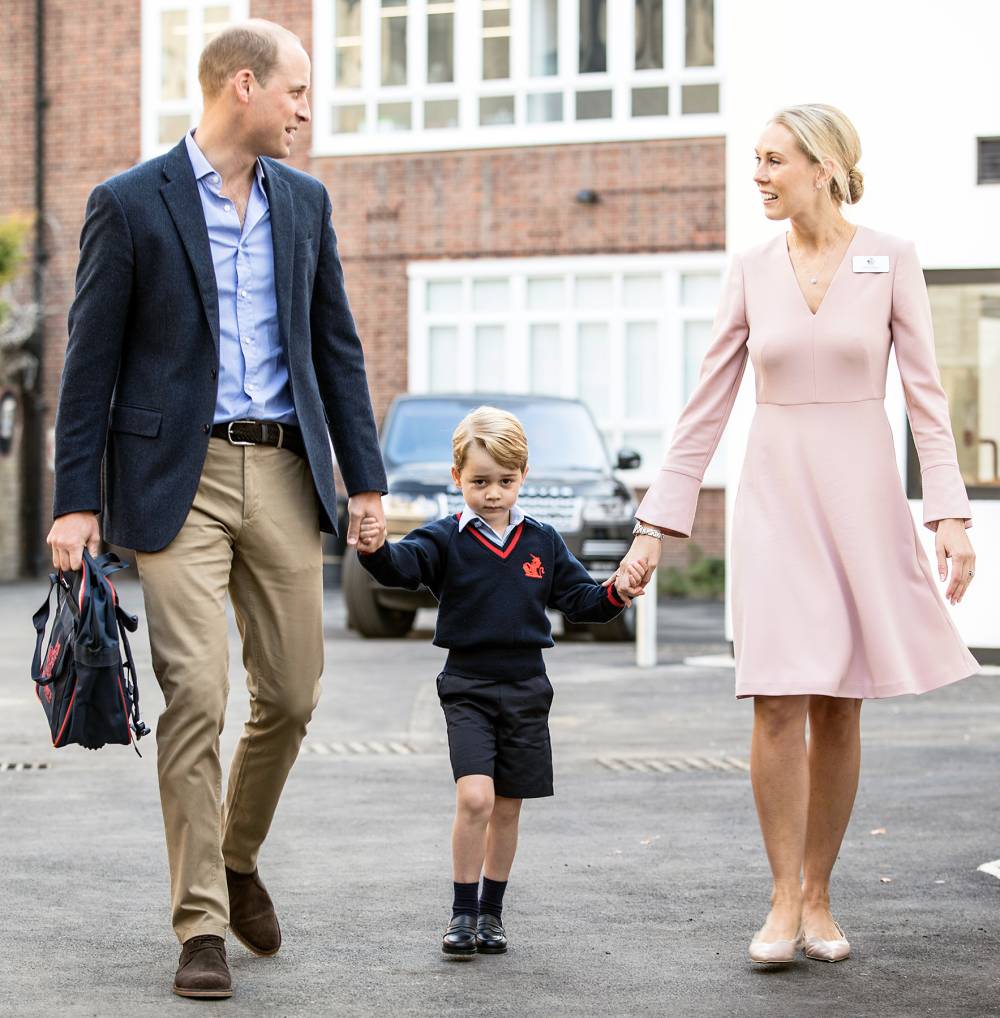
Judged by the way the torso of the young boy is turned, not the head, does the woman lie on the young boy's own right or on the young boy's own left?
on the young boy's own left

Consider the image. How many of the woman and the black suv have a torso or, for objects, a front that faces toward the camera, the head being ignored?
2

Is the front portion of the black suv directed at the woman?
yes

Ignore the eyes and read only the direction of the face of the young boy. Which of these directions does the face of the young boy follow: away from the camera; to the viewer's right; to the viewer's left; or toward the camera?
toward the camera

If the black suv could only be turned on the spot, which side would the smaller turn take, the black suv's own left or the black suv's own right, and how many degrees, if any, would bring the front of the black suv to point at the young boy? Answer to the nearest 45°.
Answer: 0° — it already faces them

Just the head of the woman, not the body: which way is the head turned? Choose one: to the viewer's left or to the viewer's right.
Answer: to the viewer's left

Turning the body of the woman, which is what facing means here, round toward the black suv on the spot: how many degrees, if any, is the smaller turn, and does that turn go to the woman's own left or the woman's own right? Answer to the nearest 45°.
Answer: approximately 180°

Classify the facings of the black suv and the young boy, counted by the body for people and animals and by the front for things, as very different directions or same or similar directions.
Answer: same or similar directions

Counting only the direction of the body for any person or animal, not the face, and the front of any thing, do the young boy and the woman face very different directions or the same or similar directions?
same or similar directions

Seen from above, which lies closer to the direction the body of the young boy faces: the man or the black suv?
the man

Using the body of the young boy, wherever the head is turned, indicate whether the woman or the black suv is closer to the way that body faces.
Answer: the woman

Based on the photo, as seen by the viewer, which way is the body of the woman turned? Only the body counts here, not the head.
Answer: toward the camera

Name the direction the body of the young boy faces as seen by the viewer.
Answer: toward the camera

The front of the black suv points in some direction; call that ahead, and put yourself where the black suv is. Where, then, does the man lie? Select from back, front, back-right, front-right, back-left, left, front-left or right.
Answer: front

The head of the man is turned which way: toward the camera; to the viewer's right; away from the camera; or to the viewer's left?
to the viewer's right
